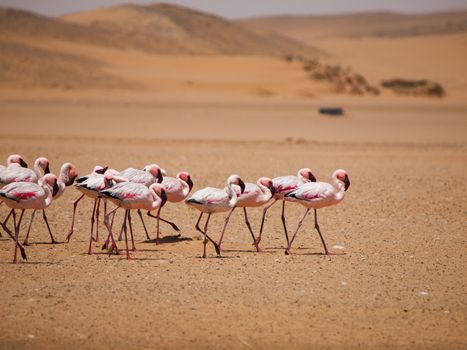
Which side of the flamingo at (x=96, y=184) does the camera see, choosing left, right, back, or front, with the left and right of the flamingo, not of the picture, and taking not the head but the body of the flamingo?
right

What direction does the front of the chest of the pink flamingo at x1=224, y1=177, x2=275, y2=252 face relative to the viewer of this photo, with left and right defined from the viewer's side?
facing to the right of the viewer

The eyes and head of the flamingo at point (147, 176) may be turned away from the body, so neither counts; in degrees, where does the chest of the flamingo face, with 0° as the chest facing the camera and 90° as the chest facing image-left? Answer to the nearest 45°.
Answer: approximately 270°

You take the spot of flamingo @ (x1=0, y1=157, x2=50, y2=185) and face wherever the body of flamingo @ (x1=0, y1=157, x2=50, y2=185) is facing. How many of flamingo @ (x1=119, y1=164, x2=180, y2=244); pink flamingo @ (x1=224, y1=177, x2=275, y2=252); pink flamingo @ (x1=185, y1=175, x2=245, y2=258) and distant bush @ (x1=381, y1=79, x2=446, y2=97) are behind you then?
0

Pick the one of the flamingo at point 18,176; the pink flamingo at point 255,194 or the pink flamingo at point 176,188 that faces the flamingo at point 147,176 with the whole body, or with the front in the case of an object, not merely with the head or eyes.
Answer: the flamingo at point 18,176

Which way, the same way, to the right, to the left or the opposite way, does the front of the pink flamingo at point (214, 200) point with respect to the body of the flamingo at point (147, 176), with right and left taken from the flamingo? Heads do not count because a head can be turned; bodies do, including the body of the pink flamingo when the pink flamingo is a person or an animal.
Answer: the same way

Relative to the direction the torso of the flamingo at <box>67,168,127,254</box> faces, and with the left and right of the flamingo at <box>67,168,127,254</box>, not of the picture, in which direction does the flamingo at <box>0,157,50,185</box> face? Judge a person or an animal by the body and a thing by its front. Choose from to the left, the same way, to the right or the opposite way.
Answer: the same way

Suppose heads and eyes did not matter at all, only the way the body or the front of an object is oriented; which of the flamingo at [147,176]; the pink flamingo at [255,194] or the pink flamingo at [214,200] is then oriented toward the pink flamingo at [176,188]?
the flamingo

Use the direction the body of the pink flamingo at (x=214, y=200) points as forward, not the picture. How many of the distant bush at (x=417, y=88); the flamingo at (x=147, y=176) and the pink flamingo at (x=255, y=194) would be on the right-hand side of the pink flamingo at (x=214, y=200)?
0

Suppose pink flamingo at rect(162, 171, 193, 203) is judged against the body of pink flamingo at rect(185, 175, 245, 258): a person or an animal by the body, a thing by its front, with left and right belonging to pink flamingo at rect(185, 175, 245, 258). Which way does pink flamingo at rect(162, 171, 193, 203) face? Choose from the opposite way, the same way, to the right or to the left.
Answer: the same way

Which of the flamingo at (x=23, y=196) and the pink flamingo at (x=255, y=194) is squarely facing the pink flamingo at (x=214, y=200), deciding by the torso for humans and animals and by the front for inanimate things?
the flamingo

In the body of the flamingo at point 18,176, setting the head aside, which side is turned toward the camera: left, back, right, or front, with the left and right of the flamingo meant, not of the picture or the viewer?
right

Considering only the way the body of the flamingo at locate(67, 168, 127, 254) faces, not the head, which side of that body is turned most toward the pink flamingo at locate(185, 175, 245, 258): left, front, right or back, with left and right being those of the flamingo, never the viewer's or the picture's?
front

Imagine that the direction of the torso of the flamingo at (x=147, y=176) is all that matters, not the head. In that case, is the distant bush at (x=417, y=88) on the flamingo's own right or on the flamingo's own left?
on the flamingo's own left

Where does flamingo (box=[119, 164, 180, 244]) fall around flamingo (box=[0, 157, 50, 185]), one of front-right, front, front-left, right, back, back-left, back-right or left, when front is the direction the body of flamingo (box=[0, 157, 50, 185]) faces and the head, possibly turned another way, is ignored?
front

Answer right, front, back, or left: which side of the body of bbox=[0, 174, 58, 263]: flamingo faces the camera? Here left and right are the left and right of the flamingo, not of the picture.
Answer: right

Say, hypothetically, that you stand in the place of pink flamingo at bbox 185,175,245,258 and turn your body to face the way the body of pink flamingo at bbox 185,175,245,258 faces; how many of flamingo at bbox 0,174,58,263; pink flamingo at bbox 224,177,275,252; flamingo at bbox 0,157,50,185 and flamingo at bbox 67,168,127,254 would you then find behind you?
3

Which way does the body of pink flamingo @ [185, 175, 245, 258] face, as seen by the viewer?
to the viewer's right
